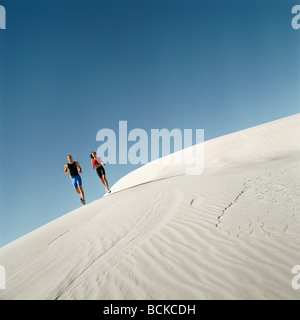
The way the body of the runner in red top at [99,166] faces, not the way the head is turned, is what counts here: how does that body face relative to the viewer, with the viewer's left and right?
facing the viewer and to the left of the viewer

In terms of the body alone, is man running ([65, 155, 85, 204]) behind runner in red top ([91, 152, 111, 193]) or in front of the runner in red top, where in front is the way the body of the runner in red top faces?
in front
